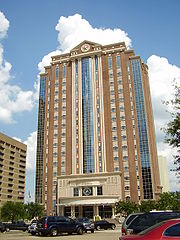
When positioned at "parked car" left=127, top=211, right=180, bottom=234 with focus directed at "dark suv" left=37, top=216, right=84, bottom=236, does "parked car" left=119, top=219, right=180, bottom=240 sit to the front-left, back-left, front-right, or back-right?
back-left

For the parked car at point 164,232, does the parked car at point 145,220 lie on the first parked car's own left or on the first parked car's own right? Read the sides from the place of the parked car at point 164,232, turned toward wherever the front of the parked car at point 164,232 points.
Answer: on the first parked car's own left

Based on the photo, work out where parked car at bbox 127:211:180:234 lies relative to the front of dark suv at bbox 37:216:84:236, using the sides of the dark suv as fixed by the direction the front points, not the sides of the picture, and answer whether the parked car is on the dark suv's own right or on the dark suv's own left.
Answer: on the dark suv's own right
